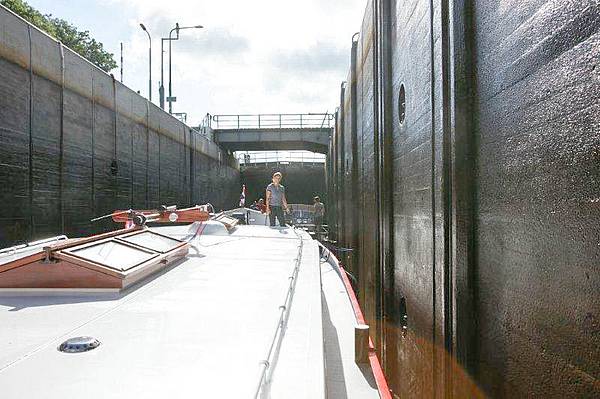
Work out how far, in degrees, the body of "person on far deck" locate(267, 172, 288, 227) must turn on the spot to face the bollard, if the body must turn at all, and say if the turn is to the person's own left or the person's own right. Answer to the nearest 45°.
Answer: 0° — they already face it

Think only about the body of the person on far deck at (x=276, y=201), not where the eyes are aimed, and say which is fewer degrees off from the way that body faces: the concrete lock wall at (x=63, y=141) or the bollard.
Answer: the bollard

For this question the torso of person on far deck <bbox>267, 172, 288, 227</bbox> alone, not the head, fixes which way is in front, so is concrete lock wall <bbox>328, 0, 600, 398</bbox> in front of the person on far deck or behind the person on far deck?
in front

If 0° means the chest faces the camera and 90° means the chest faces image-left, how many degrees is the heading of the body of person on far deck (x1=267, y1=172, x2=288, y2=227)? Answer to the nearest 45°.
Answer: approximately 0°

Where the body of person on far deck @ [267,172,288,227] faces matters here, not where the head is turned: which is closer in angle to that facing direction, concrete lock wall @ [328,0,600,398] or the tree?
the concrete lock wall
